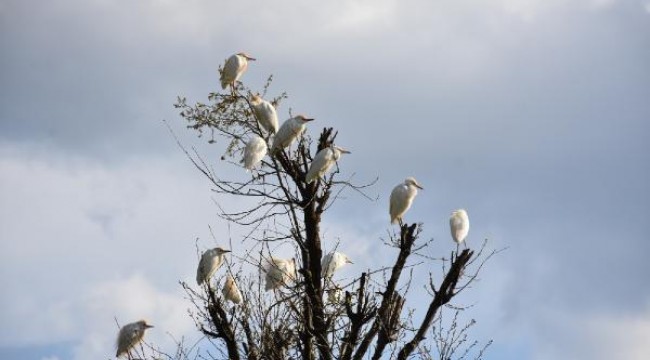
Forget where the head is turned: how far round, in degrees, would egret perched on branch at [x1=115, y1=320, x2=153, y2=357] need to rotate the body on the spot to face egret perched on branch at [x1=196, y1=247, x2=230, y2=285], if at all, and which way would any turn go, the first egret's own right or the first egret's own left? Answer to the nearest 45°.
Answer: approximately 45° to the first egret's own right

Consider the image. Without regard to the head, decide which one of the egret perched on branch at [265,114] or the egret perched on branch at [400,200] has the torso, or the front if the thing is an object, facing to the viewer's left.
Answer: the egret perched on branch at [265,114]

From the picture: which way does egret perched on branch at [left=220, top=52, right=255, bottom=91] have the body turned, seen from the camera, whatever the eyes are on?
to the viewer's right

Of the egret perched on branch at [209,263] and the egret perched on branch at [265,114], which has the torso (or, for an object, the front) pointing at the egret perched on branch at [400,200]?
the egret perched on branch at [209,263]

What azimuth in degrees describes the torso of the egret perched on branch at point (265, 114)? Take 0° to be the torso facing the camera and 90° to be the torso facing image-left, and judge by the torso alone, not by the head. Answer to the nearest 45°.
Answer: approximately 90°

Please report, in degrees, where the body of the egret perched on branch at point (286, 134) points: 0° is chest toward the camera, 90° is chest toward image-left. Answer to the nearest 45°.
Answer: approximately 270°

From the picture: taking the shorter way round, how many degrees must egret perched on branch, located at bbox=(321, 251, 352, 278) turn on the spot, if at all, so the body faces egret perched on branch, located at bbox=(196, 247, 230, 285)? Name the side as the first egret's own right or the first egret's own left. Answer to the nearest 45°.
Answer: approximately 135° to the first egret's own right

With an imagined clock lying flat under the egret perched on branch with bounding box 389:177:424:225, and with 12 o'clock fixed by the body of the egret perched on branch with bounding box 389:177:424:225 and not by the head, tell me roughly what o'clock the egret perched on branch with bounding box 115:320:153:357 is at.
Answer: the egret perched on branch with bounding box 115:320:153:357 is roughly at 6 o'clock from the egret perched on branch with bounding box 389:177:424:225.

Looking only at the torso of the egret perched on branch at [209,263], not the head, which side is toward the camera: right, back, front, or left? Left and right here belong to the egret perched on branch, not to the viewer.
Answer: right
